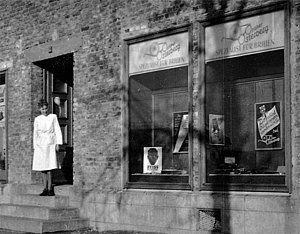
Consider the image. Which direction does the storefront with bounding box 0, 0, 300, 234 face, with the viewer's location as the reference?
facing the viewer and to the left of the viewer

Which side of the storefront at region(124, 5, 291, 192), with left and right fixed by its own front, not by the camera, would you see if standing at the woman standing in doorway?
right

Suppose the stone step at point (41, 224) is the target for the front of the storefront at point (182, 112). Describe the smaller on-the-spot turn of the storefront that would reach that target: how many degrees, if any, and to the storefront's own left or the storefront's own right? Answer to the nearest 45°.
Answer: approximately 90° to the storefront's own right

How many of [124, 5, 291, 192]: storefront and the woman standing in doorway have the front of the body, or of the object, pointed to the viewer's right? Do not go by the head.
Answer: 0

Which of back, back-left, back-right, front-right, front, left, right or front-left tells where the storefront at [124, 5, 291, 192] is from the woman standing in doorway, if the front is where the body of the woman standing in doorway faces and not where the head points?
front-left

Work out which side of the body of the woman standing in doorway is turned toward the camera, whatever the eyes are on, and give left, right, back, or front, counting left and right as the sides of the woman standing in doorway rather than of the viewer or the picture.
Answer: front
